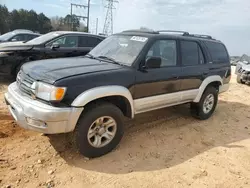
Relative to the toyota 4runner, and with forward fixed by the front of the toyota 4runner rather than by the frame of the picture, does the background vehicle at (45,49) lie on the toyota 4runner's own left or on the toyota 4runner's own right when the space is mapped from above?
on the toyota 4runner's own right

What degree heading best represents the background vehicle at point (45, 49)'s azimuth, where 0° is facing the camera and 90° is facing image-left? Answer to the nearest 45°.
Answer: approximately 45°

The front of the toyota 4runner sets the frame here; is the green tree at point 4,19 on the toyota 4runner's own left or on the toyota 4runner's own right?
on the toyota 4runner's own right

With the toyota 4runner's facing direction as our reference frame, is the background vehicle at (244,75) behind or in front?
behind

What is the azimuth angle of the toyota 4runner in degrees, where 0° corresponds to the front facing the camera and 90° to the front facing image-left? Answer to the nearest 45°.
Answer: approximately 45°
